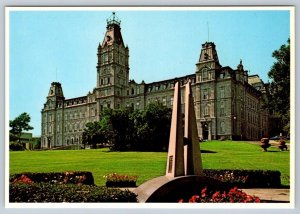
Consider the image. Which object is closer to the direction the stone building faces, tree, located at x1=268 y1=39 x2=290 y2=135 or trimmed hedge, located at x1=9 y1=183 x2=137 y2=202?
the trimmed hedge

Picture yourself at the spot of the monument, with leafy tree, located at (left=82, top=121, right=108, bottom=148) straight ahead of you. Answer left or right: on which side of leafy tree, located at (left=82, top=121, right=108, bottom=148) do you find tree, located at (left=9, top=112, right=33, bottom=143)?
left

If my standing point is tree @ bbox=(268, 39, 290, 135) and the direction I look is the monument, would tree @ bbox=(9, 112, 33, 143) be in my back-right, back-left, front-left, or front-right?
front-right

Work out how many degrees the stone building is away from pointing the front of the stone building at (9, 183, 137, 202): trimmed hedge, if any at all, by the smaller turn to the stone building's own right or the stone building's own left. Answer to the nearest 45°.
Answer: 0° — it already faces it

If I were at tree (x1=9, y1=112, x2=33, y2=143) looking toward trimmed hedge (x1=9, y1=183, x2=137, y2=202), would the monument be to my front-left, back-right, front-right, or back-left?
front-left

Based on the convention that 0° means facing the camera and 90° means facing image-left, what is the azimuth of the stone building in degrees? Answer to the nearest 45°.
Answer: approximately 45°

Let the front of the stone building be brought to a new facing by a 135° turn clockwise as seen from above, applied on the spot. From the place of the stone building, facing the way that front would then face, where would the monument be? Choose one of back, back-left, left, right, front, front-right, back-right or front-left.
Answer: back

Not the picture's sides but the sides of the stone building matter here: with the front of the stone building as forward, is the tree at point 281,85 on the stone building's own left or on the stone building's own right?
on the stone building's own left
